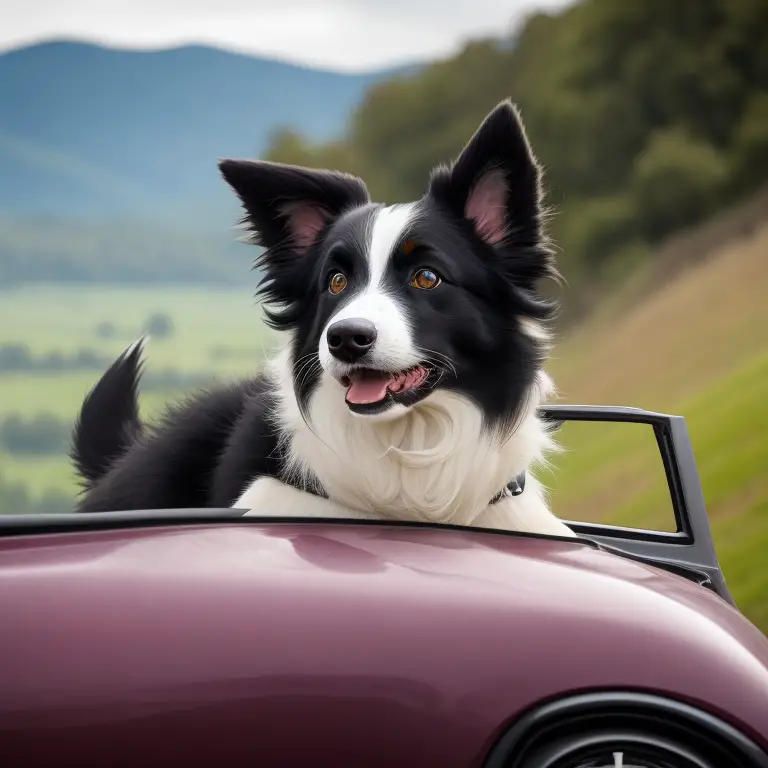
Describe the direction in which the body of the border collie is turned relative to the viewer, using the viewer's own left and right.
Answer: facing the viewer and to the right of the viewer

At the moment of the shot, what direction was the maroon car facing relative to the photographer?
facing to the right of the viewer
